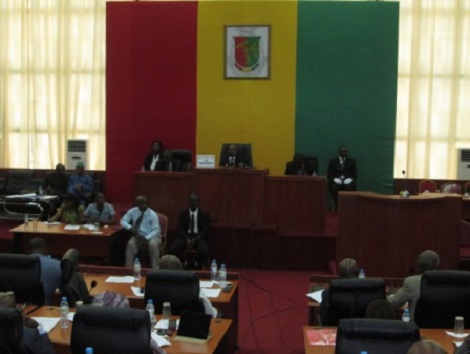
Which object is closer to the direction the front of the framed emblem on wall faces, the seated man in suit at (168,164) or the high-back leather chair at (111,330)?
the high-back leather chair

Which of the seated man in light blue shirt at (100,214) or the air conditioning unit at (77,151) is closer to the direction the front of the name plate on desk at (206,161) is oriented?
the seated man in light blue shirt

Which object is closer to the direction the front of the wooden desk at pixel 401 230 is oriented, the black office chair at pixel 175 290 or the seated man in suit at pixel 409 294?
the seated man in suit

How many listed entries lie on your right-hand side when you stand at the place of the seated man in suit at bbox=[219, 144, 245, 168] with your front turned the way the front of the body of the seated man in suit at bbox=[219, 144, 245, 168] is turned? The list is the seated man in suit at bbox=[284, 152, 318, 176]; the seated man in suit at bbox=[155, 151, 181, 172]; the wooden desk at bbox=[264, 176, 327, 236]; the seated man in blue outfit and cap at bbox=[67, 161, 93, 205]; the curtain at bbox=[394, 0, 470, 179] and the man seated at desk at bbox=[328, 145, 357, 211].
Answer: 2

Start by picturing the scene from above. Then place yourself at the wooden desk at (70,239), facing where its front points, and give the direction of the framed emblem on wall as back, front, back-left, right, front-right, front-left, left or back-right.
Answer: back-left

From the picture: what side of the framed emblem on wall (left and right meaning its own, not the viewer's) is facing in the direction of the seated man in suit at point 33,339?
front

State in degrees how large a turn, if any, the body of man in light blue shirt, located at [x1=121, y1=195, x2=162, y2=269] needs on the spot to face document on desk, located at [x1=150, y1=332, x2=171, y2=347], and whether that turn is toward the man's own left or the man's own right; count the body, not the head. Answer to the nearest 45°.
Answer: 0° — they already face it

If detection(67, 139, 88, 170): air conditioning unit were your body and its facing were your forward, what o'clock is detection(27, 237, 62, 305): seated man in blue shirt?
The seated man in blue shirt is roughly at 12 o'clock from the air conditioning unit.

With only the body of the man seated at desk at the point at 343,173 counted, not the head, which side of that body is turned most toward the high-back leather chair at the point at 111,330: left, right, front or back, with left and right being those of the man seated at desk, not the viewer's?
front

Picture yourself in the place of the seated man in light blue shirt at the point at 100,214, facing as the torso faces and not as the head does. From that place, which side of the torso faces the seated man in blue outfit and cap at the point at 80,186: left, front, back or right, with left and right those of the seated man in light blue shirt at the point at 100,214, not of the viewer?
back

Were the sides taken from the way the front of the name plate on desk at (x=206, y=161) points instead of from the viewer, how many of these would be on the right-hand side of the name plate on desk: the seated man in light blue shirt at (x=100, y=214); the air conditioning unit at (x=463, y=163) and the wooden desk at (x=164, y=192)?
2

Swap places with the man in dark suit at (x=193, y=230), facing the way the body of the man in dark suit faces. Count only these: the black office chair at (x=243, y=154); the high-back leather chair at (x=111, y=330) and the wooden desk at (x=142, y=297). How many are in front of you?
2

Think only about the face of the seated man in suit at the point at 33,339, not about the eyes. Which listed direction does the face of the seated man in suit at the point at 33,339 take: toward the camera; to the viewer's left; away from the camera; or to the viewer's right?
away from the camera

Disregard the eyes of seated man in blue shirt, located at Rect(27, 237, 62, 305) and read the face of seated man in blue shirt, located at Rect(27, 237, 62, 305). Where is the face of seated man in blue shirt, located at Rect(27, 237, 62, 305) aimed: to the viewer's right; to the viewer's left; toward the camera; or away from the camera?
away from the camera
